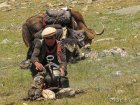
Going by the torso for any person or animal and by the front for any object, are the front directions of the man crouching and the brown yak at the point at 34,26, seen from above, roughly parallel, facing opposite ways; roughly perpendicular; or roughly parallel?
roughly perpendicular

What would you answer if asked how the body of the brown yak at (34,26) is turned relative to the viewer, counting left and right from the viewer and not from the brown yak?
facing to the right of the viewer

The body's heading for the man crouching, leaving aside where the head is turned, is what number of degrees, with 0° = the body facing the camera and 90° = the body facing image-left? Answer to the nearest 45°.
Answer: approximately 0°

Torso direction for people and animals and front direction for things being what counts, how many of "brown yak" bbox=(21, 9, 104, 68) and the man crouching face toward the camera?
1

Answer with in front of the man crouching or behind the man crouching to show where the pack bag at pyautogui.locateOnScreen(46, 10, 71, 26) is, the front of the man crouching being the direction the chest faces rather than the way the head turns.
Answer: behind

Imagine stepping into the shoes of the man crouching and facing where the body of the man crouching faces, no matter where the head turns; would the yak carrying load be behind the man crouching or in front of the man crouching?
behind

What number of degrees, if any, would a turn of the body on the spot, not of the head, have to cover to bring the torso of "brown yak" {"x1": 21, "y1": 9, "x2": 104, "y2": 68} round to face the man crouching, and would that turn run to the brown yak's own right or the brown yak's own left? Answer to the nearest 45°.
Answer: approximately 90° to the brown yak's own right
